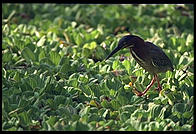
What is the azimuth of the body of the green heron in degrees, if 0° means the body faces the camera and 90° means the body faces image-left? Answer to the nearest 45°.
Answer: approximately 90°
